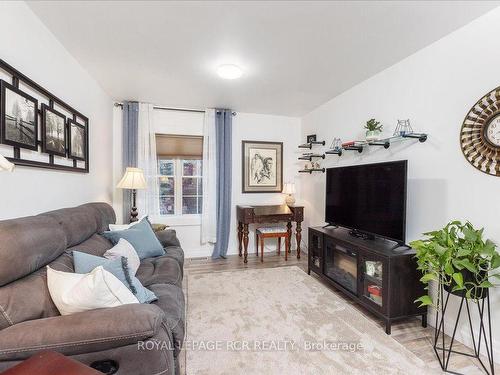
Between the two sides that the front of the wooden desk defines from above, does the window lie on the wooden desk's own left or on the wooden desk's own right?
on the wooden desk's own right

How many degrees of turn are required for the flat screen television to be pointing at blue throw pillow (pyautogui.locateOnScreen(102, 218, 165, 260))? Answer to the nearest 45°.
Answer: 0° — it already faces it

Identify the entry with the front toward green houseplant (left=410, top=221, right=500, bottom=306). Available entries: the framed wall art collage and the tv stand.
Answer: the framed wall art collage

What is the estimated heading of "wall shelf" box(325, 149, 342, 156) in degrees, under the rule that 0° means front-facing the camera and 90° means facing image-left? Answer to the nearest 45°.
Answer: approximately 45°

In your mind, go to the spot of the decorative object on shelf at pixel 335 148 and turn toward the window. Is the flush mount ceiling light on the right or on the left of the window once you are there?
left

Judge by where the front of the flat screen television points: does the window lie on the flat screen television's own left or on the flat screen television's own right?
on the flat screen television's own right

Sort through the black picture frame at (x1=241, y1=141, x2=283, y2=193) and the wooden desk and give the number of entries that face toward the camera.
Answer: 2

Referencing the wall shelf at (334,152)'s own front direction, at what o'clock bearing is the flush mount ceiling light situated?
The flush mount ceiling light is roughly at 12 o'clock from the wall shelf.

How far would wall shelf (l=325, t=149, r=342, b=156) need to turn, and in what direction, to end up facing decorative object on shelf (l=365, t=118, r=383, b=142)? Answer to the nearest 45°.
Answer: approximately 90° to its left
